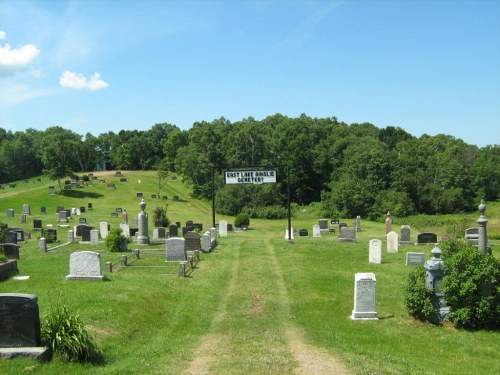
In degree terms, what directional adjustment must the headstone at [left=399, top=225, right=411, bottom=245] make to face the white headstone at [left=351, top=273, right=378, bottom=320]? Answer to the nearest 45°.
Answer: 0° — it already faces it

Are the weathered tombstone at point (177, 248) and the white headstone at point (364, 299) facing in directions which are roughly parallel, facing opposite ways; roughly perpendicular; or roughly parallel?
roughly parallel

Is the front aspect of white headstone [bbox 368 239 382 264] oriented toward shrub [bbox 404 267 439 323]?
yes

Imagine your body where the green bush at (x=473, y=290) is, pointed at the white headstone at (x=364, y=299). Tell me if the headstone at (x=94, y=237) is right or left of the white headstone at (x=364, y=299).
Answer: right

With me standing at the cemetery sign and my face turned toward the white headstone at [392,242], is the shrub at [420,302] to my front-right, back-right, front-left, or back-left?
front-right

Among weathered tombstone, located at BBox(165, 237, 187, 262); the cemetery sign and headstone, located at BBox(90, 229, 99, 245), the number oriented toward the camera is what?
3

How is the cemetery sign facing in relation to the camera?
toward the camera

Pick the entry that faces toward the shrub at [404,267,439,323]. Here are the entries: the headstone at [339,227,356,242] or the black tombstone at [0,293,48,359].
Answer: the headstone

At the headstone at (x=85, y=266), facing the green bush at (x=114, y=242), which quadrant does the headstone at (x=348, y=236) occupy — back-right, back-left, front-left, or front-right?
front-right

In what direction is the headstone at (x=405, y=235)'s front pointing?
toward the camera

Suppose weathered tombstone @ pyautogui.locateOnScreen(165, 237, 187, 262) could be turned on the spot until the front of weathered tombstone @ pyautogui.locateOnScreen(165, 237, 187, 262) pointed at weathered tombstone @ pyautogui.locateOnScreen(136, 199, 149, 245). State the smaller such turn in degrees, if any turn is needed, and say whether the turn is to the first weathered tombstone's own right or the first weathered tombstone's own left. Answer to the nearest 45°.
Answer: approximately 180°

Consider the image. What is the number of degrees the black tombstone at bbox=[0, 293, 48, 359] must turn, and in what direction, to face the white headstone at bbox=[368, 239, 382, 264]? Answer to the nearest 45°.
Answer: approximately 135° to its left

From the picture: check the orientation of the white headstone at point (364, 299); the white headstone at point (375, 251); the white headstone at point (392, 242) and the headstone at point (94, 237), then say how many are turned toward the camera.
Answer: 4
